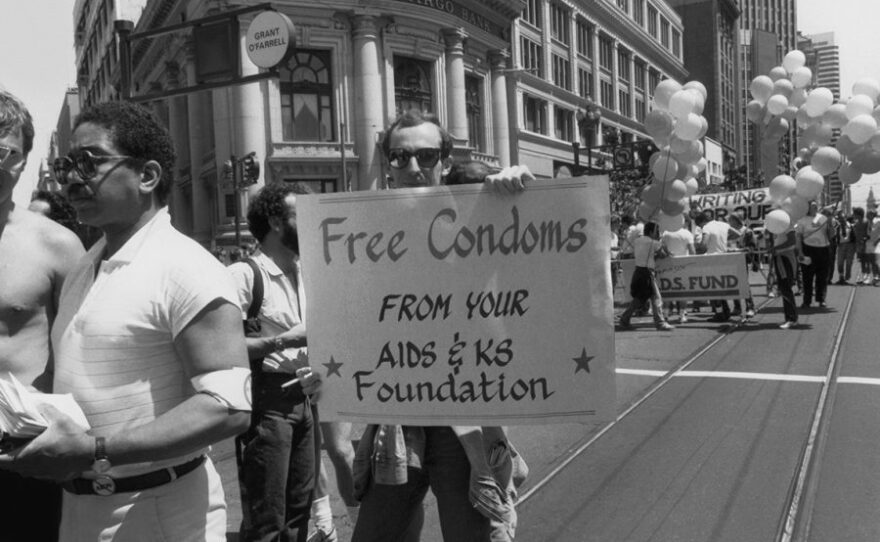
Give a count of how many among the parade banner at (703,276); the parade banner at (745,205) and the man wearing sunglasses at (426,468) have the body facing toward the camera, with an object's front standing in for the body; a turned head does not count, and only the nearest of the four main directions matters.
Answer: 3

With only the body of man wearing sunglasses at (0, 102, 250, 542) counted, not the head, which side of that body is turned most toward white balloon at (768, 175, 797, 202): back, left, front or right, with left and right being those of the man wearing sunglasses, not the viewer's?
back

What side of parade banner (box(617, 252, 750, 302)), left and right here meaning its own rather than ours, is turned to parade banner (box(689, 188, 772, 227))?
back

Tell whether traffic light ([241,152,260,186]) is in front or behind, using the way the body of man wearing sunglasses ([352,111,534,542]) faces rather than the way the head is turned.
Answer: behind

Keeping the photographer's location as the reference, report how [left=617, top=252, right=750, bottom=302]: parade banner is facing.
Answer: facing the viewer

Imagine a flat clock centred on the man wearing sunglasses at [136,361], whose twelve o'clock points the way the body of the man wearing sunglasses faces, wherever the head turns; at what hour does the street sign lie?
The street sign is roughly at 5 o'clock from the man wearing sunglasses.

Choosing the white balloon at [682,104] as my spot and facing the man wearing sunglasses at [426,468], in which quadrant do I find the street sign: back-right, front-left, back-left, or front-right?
front-right

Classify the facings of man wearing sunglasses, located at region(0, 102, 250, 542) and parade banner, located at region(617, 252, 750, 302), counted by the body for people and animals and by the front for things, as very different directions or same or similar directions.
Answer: same or similar directions

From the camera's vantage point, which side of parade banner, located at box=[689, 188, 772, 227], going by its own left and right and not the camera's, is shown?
front

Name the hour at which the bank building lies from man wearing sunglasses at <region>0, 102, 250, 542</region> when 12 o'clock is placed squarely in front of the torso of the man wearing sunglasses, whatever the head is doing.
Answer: The bank building is roughly at 5 o'clock from the man wearing sunglasses.

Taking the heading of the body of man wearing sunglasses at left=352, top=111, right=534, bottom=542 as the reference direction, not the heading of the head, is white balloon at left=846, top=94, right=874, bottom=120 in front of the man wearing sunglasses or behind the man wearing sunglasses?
behind
